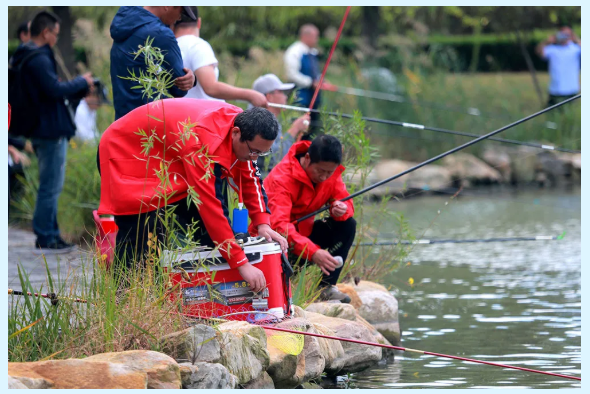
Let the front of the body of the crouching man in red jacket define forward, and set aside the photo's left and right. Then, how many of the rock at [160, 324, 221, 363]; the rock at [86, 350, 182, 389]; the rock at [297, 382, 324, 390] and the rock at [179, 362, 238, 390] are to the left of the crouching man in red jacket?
0

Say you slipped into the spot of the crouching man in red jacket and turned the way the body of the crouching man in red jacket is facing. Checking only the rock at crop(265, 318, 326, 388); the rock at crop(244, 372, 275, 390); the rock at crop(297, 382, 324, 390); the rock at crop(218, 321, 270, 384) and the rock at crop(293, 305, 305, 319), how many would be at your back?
0

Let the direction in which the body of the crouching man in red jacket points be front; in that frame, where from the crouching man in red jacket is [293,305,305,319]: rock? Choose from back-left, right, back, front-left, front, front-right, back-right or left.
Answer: front-right

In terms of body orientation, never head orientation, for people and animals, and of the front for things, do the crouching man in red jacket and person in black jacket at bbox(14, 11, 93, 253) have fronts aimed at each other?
no

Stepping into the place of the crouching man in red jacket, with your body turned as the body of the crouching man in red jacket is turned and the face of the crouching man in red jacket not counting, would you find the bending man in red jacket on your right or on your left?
on your right

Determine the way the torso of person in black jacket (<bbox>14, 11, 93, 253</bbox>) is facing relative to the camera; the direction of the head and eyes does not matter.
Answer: to the viewer's right

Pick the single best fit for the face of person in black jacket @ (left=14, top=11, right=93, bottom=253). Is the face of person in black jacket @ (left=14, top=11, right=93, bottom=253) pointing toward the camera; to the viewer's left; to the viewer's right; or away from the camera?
to the viewer's right

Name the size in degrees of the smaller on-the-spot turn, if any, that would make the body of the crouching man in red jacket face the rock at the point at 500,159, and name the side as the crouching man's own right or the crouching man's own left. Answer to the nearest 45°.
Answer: approximately 135° to the crouching man's own left

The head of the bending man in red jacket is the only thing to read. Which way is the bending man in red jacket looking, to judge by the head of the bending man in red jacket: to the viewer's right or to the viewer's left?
to the viewer's right

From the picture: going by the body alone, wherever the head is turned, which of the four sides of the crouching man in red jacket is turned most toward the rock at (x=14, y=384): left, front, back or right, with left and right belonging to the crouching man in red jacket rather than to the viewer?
right

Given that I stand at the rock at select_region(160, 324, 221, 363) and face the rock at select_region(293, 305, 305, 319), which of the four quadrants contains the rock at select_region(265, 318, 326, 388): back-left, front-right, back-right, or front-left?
front-right
